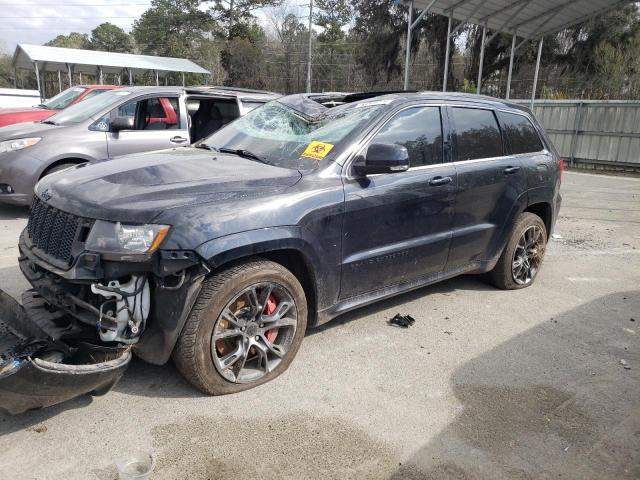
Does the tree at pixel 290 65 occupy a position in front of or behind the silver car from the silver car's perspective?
behind

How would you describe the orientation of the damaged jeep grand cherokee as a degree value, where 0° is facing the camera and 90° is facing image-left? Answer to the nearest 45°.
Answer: approximately 45°

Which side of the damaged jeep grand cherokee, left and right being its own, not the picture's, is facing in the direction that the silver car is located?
right

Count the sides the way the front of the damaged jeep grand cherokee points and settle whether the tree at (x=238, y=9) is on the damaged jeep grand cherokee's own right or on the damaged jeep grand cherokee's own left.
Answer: on the damaged jeep grand cherokee's own right

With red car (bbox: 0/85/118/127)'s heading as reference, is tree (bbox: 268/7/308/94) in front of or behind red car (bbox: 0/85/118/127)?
behind

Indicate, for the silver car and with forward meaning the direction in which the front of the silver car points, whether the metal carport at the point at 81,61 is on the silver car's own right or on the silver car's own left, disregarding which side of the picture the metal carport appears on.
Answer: on the silver car's own right
